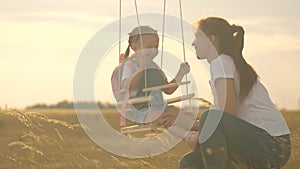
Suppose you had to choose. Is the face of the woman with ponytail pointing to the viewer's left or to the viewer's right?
to the viewer's left

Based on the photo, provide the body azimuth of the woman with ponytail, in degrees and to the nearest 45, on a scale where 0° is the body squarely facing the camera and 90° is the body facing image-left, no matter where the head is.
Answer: approximately 90°

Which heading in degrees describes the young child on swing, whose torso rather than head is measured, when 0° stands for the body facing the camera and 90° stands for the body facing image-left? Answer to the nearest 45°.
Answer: approximately 315°

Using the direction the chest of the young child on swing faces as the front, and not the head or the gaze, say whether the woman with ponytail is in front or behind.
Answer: in front

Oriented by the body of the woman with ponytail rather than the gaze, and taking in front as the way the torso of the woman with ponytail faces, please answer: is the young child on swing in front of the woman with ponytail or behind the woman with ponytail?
in front

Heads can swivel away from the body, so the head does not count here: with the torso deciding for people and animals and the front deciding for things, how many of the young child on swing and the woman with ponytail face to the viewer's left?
1
